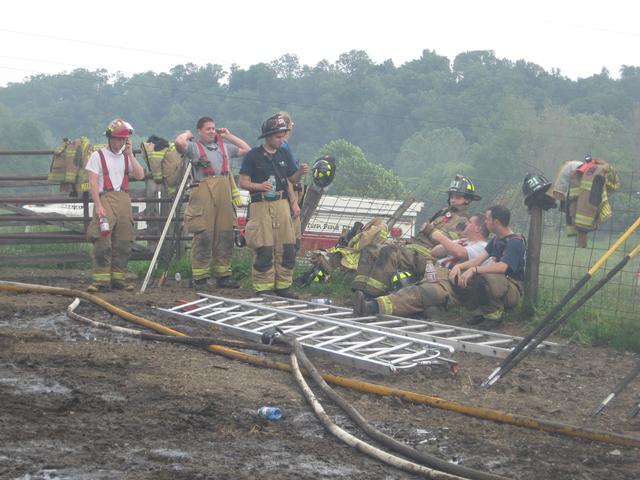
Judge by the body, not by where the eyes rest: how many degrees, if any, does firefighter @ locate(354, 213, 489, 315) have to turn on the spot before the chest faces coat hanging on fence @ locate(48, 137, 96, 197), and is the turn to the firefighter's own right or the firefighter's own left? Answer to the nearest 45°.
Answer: approximately 45° to the firefighter's own right

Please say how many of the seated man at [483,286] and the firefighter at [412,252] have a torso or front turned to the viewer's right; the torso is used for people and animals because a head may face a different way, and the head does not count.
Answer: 0

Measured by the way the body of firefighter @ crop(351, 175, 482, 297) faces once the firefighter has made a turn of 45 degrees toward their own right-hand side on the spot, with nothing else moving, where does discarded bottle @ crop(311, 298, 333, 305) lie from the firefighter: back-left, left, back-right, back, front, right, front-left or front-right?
front

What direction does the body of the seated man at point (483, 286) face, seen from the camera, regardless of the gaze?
to the viewer's left

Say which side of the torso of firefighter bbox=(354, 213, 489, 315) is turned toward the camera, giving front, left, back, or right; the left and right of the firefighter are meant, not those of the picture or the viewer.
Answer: left

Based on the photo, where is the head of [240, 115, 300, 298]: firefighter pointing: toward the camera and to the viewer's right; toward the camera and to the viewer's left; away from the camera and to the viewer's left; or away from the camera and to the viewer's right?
toward the camera and to the viewer's right

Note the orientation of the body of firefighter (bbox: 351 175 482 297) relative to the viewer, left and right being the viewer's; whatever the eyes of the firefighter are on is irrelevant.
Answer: facing the viewer and to the left of the viewer

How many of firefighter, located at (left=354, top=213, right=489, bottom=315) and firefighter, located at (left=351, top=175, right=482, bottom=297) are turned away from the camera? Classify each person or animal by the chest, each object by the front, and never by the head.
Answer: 0

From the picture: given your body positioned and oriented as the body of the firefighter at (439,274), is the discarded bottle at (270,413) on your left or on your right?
on your left

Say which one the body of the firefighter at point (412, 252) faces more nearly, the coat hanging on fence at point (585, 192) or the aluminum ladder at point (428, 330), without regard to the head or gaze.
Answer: the aluminum ladder

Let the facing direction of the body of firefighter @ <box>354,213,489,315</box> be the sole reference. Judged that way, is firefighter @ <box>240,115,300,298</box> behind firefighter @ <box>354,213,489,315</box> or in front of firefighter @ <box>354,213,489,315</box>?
in front

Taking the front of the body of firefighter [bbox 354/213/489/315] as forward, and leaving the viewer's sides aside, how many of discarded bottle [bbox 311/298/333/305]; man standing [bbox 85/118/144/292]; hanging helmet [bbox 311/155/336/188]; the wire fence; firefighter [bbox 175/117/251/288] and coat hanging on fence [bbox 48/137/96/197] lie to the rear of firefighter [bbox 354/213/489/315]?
1

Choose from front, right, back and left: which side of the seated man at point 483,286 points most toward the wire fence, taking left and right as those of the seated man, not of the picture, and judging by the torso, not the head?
back

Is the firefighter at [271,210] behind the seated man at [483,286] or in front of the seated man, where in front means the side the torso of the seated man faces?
in front

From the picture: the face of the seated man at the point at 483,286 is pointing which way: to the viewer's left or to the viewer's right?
to the viewer's left
